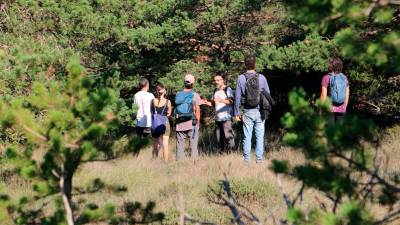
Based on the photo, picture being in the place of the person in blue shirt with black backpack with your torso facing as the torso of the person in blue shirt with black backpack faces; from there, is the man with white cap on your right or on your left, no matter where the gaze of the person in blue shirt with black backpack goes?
on your left

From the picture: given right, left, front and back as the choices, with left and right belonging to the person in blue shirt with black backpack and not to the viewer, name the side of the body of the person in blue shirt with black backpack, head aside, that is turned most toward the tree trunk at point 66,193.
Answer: back

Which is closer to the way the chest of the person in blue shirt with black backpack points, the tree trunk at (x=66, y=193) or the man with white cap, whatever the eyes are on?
the man with white cap

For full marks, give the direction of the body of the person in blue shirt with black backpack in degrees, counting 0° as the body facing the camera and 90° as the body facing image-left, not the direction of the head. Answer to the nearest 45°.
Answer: approximately 180°
